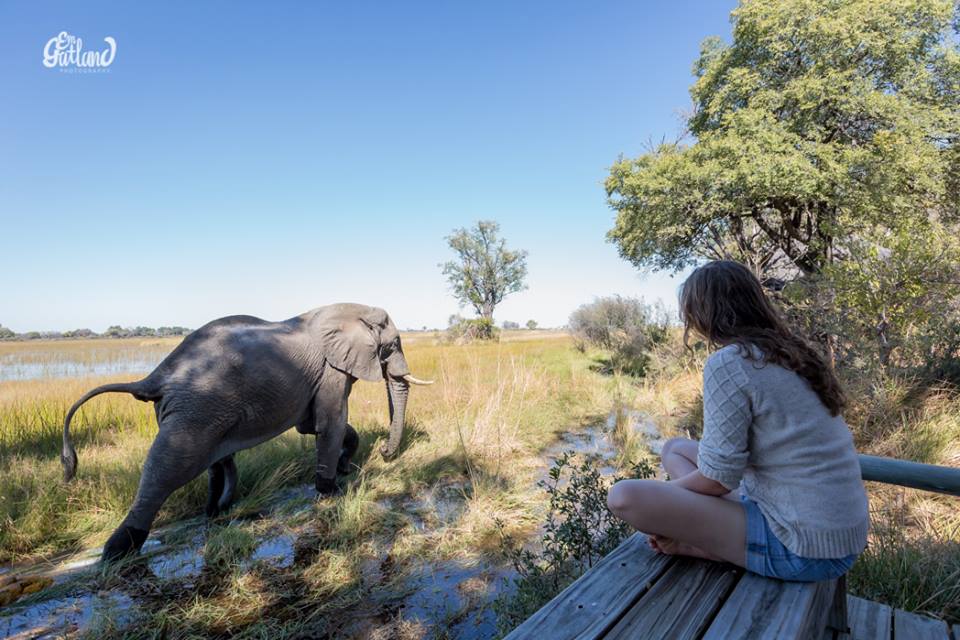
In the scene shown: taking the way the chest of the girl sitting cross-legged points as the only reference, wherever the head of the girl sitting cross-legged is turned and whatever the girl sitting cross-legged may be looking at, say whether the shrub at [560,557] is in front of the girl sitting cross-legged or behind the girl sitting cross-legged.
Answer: in front

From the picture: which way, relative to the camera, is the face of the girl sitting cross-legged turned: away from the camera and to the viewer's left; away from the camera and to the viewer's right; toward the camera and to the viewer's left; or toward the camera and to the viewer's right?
away from the camera and to the viewer's left

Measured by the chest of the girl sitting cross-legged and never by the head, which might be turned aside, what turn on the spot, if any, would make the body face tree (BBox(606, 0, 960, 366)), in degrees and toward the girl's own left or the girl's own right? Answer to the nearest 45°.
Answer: approximately 45° to the girl's own right

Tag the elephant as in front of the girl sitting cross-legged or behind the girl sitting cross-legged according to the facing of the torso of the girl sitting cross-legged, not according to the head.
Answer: in front

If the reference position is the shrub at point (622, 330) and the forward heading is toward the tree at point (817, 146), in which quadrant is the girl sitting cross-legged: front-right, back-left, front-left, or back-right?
front-right

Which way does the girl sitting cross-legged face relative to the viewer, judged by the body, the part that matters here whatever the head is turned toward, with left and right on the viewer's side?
facing away from the viewer and to the left of the viewer

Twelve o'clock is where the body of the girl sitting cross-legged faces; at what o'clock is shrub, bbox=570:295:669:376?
The shrub is roughly at 1 o'clock from the girl sitting cross-legged.

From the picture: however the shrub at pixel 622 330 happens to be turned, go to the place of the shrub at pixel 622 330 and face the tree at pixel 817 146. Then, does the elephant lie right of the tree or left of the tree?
right

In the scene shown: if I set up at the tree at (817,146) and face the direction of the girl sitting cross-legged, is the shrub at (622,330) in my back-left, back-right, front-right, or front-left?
back-right
